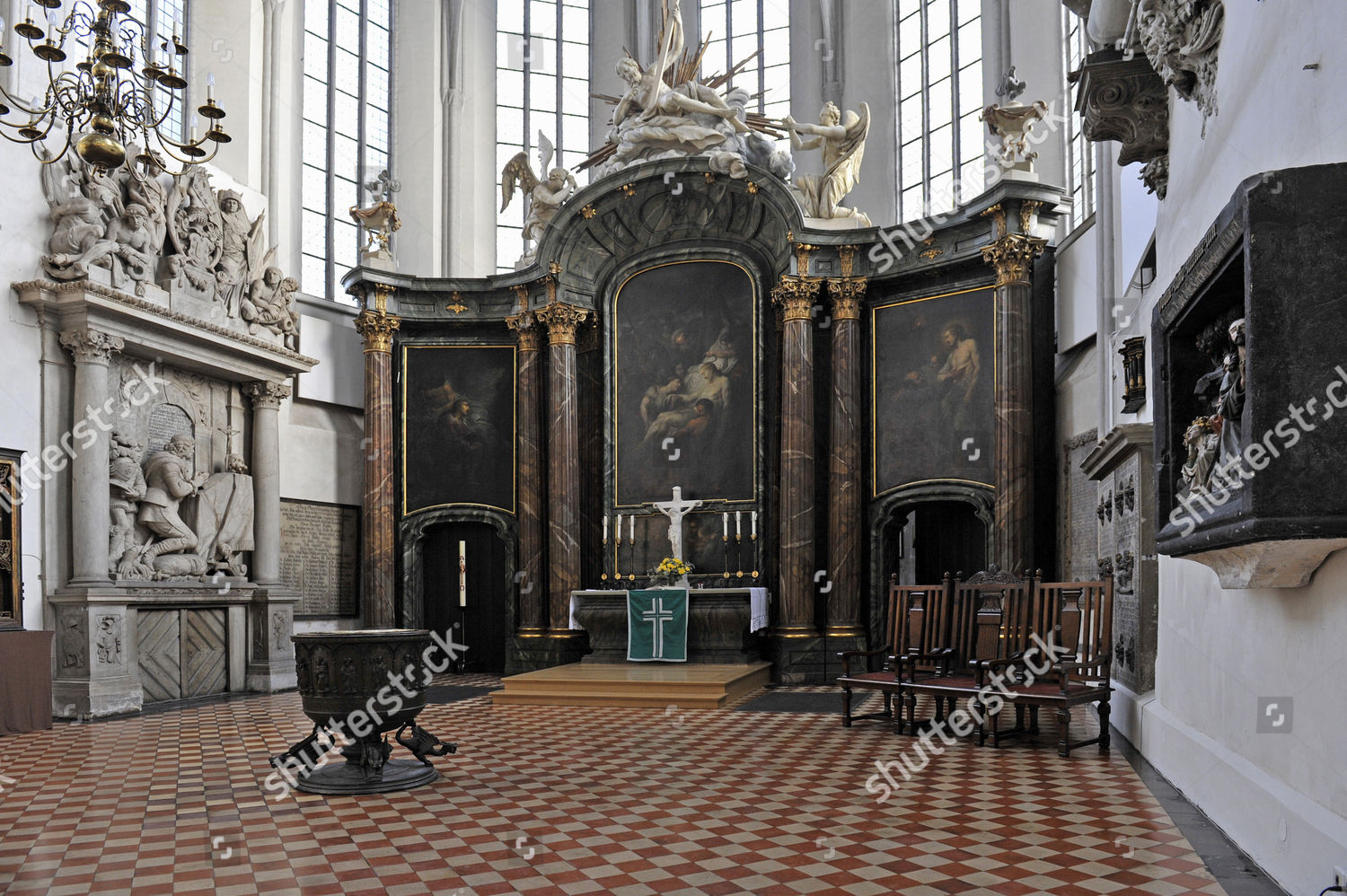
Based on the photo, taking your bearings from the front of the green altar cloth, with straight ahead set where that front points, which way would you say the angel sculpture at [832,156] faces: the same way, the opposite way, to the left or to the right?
to the right

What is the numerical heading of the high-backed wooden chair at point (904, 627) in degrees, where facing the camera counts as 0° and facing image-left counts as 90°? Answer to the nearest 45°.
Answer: approximately 45°

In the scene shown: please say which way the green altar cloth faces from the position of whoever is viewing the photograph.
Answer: facing the viewer

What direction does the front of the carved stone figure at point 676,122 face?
toward the camera

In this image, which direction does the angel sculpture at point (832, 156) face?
to the viewer's left

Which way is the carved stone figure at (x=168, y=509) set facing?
to the viewer's right

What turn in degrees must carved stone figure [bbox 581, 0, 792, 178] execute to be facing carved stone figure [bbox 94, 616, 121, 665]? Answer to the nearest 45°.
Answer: approximately 45° to its right

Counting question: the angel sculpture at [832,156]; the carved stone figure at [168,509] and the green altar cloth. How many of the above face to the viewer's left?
1
